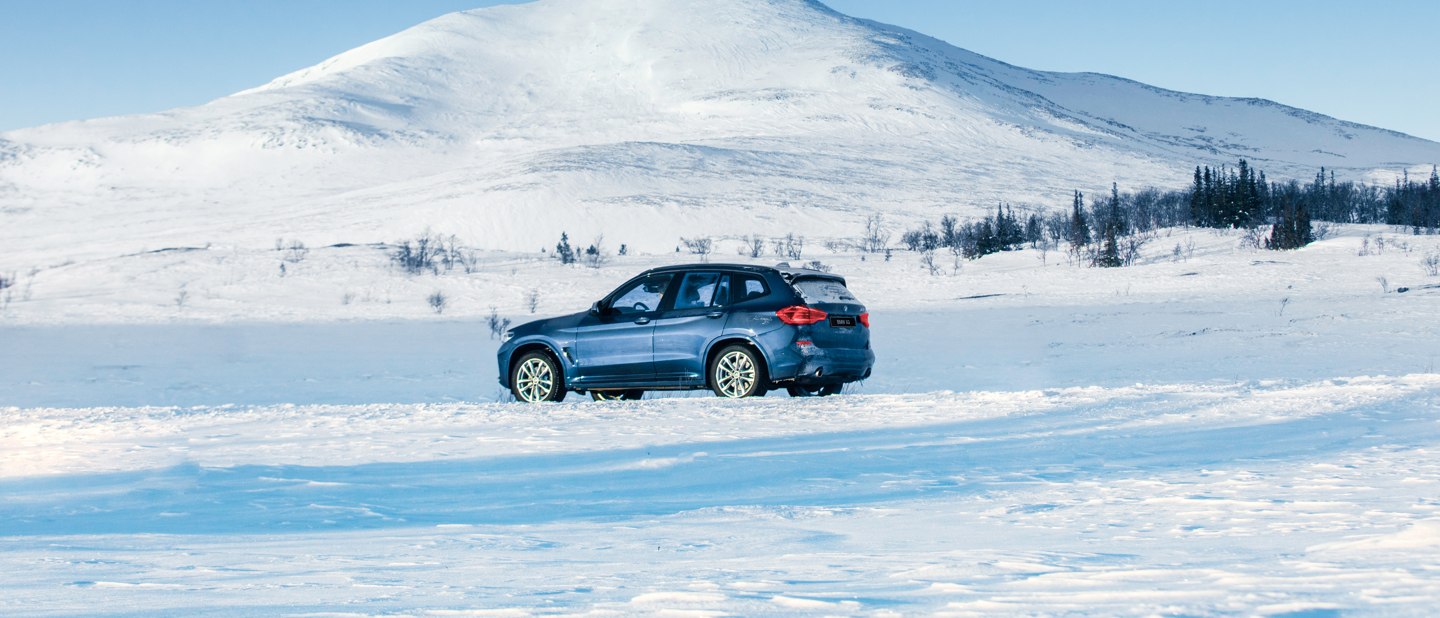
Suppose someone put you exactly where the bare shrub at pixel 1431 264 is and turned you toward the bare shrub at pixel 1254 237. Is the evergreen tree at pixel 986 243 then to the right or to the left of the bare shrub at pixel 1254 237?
left

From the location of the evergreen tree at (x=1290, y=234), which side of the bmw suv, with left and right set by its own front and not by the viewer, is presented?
right

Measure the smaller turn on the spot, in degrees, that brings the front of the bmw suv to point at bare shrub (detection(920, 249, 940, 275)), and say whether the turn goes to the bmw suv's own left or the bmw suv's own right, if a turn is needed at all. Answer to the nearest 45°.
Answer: approximately 45° to the bmw suv's own right

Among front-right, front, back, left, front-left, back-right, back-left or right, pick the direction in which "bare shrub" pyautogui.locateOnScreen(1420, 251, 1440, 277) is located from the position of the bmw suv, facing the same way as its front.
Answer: right

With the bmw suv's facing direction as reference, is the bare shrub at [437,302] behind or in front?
in front

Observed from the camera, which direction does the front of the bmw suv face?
facing away from the viewer and to the left of the viewer

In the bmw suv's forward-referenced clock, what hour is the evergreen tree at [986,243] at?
The evergreen tree is roughly at 2 o'clock from the bmw suv.

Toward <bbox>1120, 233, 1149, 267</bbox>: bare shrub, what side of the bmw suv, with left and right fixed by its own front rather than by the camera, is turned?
right

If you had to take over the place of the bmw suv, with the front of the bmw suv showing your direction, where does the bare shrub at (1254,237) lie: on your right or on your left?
on your right
